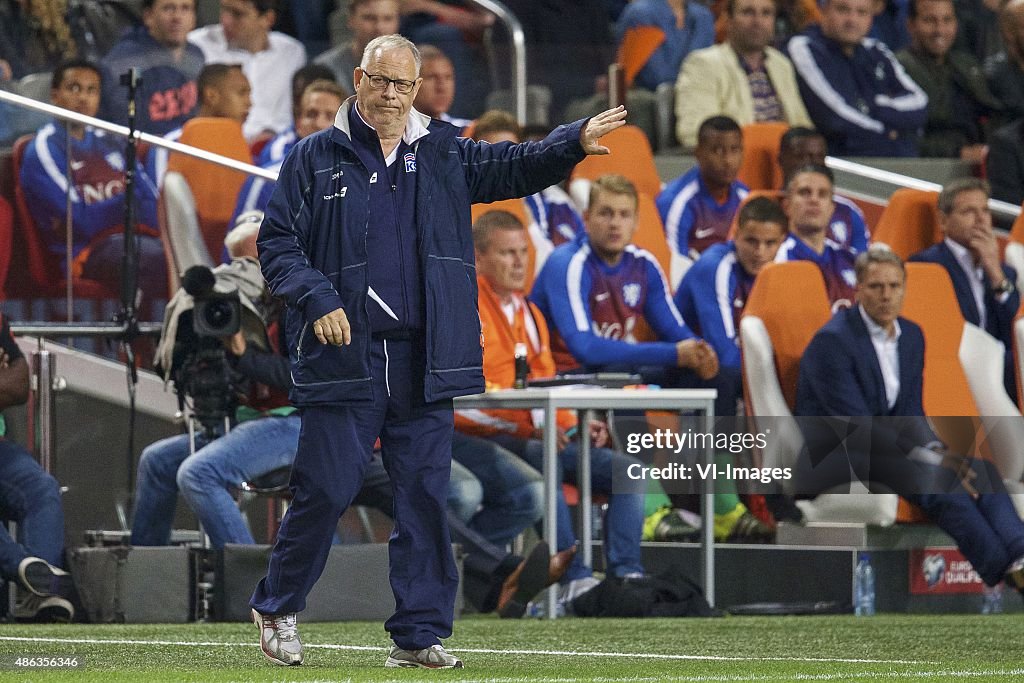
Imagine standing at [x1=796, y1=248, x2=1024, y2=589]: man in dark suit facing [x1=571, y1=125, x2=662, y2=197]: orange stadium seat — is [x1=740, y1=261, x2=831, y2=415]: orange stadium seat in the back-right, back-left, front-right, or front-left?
front-left

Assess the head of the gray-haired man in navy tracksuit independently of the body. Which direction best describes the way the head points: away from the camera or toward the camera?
toward the camera

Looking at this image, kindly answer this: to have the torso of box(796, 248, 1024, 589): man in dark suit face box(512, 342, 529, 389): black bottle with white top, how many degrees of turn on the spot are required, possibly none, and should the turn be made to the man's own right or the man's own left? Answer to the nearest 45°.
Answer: approximately 90° to the man's own right

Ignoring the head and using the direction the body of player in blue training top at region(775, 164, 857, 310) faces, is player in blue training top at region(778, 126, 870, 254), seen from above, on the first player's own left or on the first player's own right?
on the first player's own left

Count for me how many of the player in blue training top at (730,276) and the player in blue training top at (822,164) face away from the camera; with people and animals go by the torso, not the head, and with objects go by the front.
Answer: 0

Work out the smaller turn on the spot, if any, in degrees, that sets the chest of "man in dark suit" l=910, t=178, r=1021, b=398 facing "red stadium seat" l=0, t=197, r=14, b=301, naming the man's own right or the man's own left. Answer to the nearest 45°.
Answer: approximately 90° to the man's own right

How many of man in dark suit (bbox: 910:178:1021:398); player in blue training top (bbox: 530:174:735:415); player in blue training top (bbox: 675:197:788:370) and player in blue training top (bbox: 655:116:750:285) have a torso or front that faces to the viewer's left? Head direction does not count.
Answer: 0

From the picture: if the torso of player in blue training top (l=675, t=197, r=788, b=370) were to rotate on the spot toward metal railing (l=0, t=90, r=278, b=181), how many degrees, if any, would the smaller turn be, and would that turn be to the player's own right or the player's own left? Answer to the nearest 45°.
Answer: approximately 90° to the player's own right

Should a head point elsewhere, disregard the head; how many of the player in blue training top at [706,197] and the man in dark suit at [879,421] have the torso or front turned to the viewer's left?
0

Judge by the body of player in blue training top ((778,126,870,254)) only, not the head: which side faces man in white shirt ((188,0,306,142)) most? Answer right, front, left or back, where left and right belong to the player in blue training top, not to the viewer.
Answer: right

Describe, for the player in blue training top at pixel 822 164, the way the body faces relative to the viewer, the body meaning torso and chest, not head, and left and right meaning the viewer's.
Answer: facing the viewer and to the right of the viewer

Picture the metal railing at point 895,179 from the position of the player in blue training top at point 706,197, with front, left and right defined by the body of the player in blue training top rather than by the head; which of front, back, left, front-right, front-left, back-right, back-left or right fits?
left

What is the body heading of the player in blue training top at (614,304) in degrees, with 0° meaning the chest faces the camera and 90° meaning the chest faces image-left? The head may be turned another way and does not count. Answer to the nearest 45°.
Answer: approximately 315°
